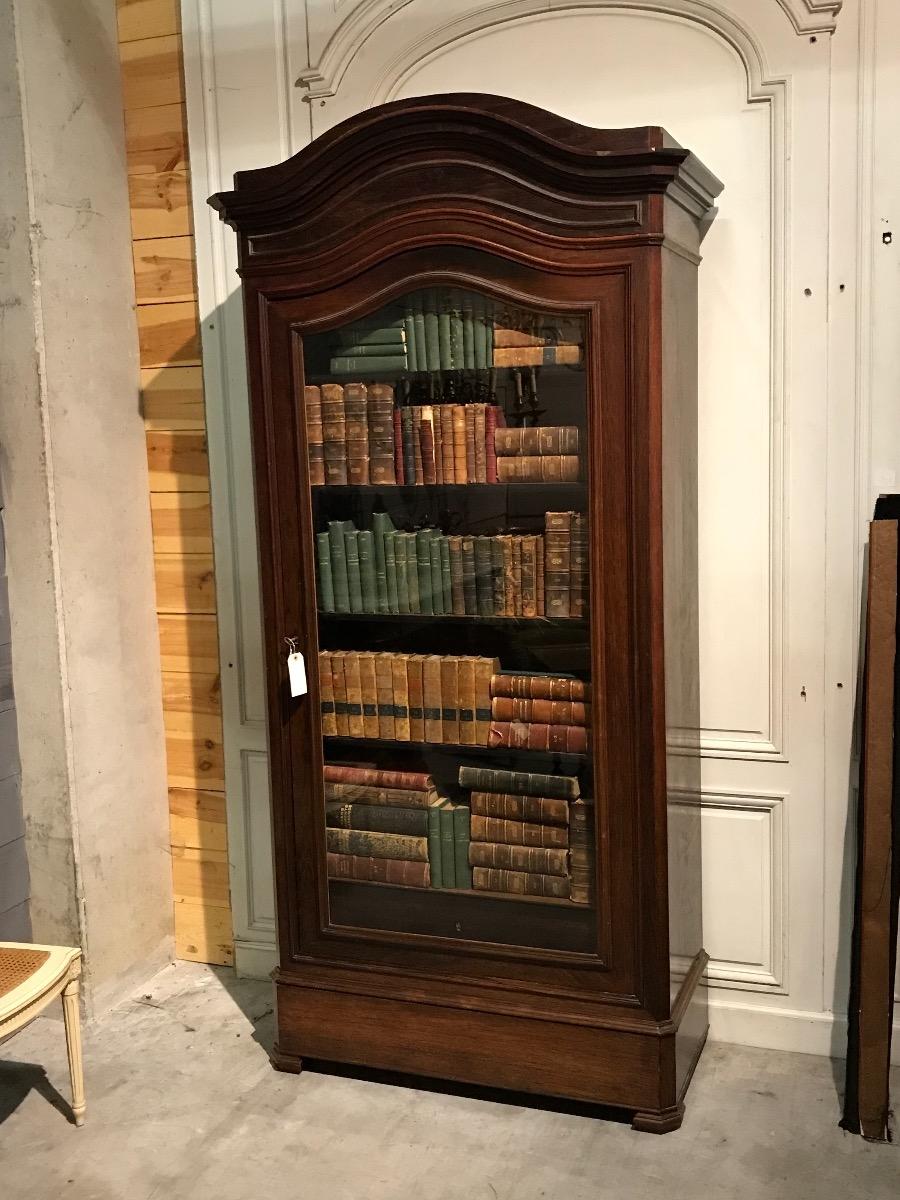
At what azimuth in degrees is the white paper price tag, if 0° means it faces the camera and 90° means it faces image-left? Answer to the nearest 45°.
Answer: approximately 0°

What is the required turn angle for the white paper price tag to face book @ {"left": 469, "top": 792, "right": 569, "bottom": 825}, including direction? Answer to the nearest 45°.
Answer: approximately 90° to its left

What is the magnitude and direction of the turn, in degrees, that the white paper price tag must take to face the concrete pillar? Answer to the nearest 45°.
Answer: approximately 135° to its right

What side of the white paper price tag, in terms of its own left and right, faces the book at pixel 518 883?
left
